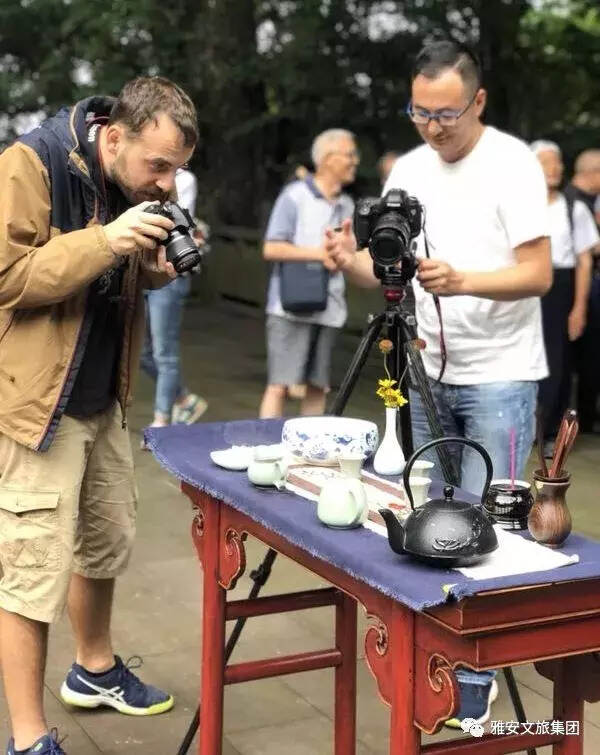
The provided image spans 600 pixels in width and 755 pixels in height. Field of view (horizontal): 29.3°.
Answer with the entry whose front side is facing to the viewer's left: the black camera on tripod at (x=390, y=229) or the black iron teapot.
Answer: the black iron teapot

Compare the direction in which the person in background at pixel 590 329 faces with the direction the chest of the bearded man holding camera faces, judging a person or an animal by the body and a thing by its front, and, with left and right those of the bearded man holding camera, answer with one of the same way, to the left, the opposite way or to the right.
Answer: the opposite way

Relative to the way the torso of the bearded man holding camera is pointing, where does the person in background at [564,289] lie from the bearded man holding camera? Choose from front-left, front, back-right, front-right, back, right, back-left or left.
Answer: left

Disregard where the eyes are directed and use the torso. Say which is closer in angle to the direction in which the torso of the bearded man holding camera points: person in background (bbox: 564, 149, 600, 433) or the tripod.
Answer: the tripod

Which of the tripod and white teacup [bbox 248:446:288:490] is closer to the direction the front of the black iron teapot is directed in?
the white teacup

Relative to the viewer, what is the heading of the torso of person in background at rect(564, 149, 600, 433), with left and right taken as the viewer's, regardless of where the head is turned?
facing to the left of the viewer

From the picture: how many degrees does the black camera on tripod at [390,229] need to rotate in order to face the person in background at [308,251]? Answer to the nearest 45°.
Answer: approximately 180°

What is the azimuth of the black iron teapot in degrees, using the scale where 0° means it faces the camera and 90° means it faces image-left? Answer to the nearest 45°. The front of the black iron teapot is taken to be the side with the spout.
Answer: approximately 90°

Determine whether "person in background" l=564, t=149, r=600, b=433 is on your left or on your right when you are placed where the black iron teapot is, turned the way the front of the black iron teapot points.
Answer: on your right

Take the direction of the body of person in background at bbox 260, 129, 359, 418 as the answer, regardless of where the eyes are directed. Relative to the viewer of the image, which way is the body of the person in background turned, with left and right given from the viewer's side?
facing the viewer and to the right of the viewer

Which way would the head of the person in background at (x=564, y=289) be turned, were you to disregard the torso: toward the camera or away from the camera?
toward the camera
